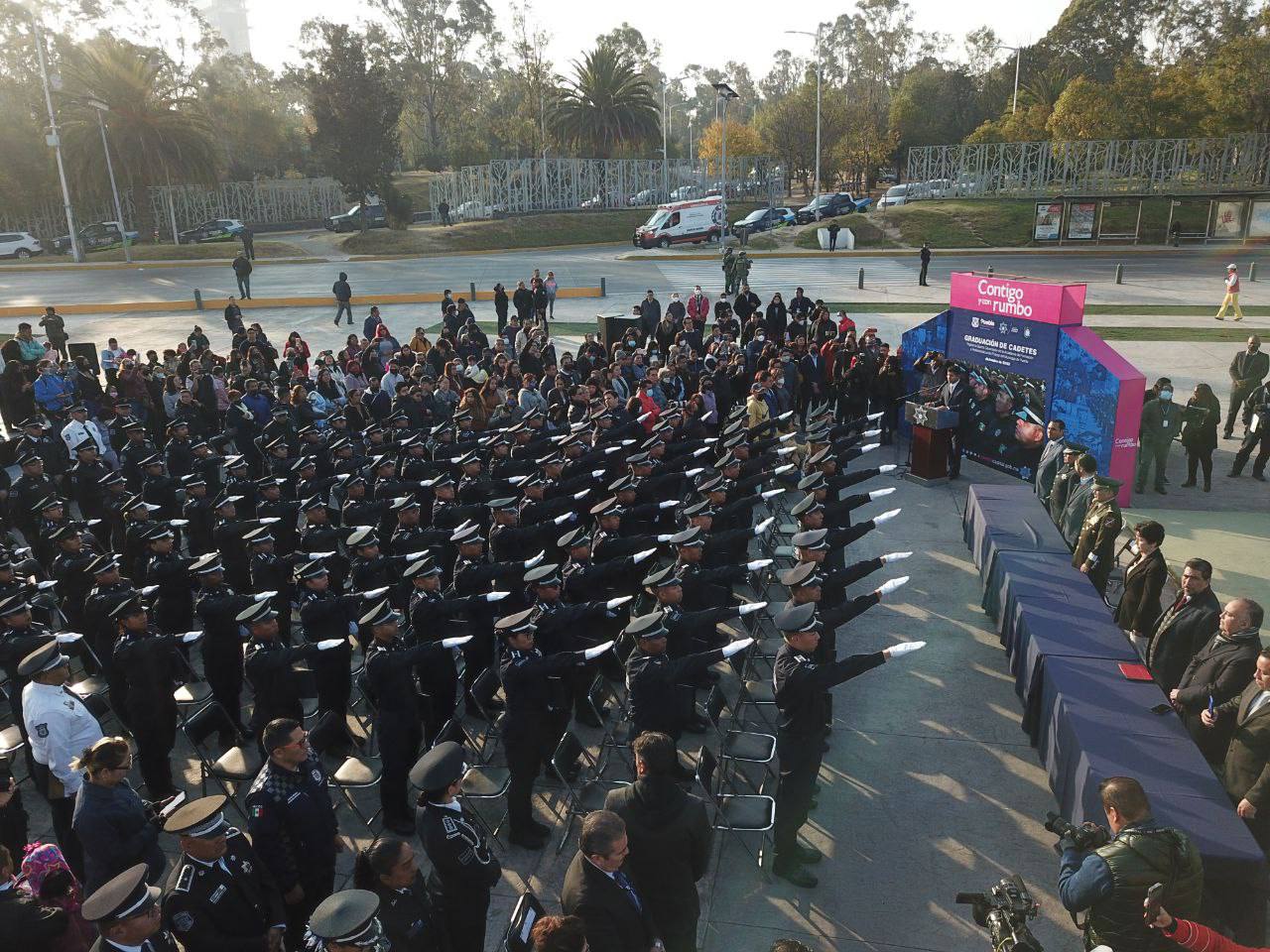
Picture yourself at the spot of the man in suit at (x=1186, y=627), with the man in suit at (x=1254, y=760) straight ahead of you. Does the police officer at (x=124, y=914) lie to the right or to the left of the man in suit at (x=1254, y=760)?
right

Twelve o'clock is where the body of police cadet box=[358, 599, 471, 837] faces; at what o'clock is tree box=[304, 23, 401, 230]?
The tree is roughly at 9 o'clock from the police cadet.

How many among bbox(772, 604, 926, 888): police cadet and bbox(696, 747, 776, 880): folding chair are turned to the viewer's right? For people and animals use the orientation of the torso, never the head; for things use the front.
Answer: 2

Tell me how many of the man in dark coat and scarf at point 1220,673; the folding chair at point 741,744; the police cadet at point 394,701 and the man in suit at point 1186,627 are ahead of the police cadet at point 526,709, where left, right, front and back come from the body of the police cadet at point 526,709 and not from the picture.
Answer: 3

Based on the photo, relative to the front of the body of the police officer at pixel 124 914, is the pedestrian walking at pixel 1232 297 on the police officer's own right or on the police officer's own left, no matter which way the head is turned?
on the police officer's own left

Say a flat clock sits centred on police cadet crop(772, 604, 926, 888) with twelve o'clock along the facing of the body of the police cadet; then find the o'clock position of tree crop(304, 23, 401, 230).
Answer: The tree is roughly at 8 o'clock from the police cadet.

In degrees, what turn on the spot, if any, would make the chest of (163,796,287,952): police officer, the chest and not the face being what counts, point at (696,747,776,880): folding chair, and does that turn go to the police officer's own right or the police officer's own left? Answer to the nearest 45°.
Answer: approximately 45° to the police officer's own left

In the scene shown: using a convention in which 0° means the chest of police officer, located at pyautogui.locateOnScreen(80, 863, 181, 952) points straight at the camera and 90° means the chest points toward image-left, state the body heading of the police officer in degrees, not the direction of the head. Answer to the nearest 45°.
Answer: approximately 315°

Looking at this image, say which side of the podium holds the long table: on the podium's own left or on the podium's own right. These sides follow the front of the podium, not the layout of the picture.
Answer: on the podium's own left

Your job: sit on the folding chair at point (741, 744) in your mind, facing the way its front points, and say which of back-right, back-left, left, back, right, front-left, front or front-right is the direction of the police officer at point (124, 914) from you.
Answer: back-right

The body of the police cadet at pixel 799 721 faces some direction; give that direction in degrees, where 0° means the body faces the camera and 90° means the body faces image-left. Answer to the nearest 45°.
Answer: approximately 270°

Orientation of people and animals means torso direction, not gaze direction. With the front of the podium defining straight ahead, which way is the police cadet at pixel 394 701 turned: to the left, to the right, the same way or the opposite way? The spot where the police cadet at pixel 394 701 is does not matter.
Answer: the opposite way

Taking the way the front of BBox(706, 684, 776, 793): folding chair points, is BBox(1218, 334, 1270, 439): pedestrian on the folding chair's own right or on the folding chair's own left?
on the folding chair's own left

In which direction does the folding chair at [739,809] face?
to the viewer's right

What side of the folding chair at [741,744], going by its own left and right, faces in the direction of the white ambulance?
left
